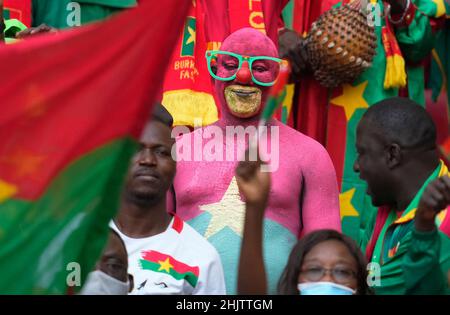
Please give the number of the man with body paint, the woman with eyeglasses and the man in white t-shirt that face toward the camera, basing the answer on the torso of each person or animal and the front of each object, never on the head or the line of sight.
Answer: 3

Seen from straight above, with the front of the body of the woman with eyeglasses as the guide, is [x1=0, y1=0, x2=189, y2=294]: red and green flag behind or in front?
in front

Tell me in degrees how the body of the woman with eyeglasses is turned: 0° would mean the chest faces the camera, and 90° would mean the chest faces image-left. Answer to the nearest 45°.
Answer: approximately 0°

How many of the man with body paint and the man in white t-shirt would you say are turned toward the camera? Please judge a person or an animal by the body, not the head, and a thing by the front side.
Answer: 2

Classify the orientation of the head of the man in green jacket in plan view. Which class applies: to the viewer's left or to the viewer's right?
to the viewer's left
